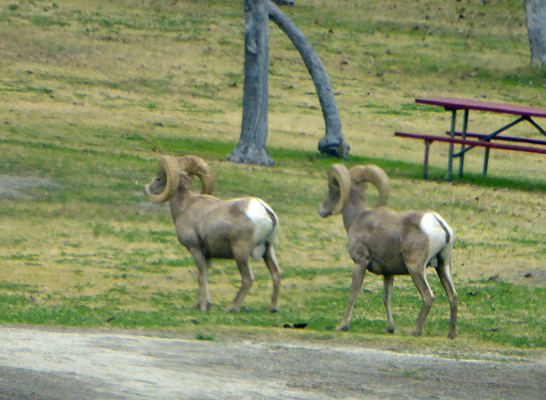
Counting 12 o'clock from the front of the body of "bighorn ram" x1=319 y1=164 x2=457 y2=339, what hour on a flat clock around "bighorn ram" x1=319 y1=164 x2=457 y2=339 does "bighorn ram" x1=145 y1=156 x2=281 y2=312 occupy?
"bighorn ram" x1=145 y1=156 x2=281 y2=312 is roughly at 11 o'clock from "bighorn ram" x1=319 y1=164 x2=457 y2=339.

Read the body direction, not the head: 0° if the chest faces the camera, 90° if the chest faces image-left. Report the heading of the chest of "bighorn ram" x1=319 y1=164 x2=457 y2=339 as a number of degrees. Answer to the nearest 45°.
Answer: approximately 135°

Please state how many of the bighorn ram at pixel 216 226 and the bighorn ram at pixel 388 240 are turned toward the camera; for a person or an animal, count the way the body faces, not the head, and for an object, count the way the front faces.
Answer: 0

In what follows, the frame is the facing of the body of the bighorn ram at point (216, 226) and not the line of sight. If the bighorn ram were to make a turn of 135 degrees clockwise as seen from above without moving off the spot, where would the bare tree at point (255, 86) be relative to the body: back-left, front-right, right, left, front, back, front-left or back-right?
left

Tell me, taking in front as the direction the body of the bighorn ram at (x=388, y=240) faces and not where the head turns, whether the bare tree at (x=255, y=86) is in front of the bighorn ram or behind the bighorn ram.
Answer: in front

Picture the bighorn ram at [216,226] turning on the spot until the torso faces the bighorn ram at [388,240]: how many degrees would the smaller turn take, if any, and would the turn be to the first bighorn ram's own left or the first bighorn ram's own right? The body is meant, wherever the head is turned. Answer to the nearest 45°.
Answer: approximately 180°

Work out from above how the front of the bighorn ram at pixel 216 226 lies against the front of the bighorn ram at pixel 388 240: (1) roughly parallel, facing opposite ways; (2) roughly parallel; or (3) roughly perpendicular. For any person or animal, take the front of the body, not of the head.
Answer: roughly parallel
